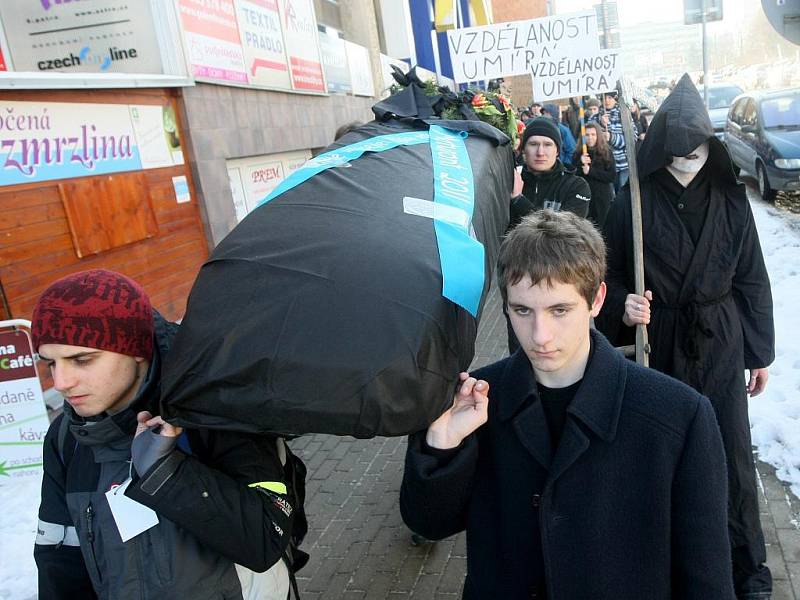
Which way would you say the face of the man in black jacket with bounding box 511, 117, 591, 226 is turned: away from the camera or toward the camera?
toward the camera

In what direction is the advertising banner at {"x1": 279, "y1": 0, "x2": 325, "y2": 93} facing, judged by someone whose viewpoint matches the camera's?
facing the viewer and to the right of the viewer

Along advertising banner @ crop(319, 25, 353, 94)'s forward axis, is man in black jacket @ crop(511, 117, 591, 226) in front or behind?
in front

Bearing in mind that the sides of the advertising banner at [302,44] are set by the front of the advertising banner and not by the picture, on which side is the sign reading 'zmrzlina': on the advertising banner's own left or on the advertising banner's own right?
on the advertising banner's own right

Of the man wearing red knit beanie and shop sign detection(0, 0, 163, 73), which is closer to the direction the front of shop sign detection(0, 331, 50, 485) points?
the man wearing red knit beanie

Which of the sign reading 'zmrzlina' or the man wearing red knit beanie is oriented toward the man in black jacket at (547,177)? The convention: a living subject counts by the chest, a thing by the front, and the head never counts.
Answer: the sign reading 'zmrzlina'

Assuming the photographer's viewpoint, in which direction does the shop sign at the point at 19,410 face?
facing the viewer

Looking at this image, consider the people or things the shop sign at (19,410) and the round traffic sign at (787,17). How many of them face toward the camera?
1

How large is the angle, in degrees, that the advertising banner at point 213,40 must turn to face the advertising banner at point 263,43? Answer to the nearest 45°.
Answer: approximately 90° to its left

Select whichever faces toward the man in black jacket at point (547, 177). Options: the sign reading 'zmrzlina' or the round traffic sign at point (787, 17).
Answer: the sign reading 'zmrzlina'

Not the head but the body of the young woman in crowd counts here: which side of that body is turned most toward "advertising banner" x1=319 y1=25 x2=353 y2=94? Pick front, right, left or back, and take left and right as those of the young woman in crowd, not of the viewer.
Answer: right

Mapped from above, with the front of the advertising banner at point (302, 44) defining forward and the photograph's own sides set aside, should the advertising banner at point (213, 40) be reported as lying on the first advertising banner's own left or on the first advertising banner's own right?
on the first advertising banner's own right

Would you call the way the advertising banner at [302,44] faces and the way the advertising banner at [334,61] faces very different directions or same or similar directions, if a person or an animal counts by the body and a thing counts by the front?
same or similar directions

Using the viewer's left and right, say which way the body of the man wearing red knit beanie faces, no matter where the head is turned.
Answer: facing the viewer and to the left of the viewer

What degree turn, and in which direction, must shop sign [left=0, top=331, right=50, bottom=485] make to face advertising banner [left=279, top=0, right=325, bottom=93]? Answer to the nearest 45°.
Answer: approximately 135° to its left
